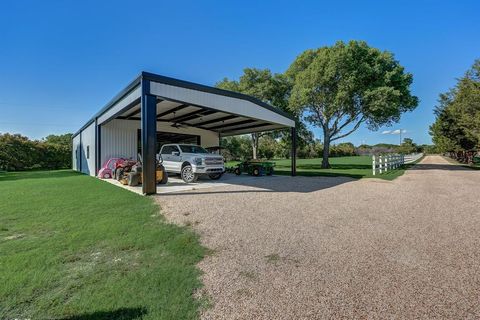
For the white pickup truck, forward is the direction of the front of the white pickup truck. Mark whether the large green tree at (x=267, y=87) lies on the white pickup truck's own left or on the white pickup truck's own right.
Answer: on the white pickup truck's own left

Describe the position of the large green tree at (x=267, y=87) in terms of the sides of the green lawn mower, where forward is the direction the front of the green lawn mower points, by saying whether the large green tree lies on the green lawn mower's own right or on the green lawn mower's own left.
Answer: on the green lawn mower's own right

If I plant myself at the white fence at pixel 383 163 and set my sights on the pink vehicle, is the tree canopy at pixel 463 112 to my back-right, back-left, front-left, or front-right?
back-right

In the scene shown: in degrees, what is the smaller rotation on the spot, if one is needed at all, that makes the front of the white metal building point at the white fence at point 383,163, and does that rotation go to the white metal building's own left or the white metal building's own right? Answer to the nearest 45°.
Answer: approximately 45° to the white metal building's own left

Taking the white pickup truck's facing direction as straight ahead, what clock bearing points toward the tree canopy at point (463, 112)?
The tree canopy is roughly at 10 o'clock from the white pickup truck.

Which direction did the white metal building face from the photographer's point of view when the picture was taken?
facing the viewer and to the right of the viewer

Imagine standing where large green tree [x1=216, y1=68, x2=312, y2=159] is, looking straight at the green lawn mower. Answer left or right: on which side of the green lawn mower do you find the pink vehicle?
right

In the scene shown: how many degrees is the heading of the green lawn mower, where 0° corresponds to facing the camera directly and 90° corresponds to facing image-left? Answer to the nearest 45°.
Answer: approximately 90°

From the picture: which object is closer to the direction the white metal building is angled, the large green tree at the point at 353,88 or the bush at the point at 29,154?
the large green tree
